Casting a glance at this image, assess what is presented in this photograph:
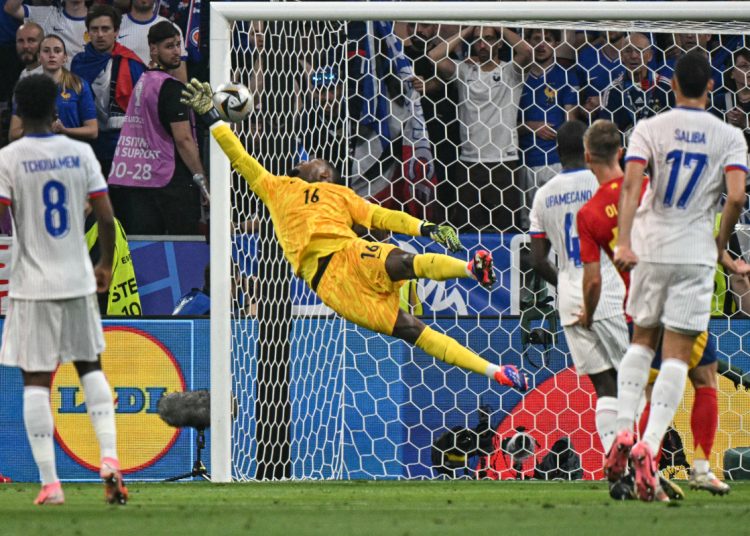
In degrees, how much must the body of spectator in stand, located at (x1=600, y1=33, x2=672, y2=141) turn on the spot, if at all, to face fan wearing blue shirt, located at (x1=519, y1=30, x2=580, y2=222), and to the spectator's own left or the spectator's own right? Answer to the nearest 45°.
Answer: approximately 90° to the spectator's own right

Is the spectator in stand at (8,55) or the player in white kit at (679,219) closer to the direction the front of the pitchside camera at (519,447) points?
the player in white kit

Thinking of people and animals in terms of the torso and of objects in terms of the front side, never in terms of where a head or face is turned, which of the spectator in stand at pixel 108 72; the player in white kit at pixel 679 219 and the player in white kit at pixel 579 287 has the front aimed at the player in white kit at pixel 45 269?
the spectator in stand

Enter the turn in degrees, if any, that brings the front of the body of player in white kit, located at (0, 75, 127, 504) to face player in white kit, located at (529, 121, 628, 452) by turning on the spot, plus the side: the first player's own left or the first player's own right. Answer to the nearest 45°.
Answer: approximately 90° to the first player's own right

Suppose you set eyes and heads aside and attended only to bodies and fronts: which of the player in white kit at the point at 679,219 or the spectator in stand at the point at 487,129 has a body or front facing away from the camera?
the player in white kit

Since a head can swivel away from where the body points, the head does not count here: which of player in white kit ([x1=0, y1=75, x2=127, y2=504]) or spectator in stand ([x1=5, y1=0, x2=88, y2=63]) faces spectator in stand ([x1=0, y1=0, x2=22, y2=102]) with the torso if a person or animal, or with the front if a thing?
the player in white kit

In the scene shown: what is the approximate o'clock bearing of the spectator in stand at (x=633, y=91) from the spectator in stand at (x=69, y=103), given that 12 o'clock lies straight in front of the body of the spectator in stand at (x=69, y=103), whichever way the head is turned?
the spectator in stand at (x=633, y=91) is roughly at 10 o'clock from the spectator in stand at (x=69, y=103).

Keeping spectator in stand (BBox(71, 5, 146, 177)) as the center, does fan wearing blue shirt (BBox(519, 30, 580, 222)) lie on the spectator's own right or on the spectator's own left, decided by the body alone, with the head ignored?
on the spectator's own left
